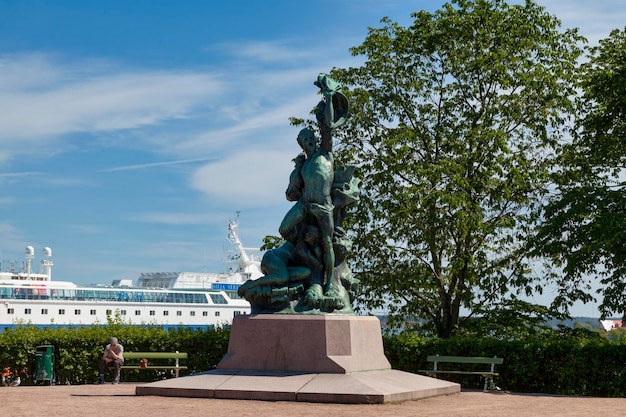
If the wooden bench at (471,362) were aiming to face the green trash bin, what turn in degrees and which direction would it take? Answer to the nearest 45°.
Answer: approximately 45° to its right

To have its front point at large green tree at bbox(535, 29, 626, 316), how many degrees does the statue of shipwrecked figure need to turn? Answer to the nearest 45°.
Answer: approximately 135° to its left

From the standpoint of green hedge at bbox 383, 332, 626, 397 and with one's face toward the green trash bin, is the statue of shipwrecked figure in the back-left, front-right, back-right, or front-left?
front-left

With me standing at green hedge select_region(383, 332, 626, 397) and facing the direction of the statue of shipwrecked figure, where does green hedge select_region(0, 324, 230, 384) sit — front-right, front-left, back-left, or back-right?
front-right

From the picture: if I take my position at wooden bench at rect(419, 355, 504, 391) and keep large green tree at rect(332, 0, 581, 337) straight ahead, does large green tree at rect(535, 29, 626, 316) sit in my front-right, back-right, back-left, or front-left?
front-right

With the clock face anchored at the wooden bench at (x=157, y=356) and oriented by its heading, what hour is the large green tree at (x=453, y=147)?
The large green tree is roughly at 8 o'clock from the wooden bench.

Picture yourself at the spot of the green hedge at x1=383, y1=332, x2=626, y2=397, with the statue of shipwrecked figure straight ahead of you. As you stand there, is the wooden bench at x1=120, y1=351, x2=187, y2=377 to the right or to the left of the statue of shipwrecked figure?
right

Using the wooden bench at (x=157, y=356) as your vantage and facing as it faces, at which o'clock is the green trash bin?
The green trash bin is roughly at 3 o'clock from the wooden bench.

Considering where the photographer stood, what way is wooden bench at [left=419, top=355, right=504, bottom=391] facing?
facing the viewer and to the left of the viewer

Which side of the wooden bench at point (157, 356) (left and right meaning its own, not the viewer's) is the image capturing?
front

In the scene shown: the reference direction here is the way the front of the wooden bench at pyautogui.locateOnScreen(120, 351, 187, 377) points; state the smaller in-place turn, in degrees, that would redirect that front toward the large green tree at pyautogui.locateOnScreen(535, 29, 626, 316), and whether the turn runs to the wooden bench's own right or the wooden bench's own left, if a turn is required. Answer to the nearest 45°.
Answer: approximately 90° to the wooden bench's own left

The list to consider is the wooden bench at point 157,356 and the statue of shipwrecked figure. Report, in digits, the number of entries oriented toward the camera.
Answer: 2

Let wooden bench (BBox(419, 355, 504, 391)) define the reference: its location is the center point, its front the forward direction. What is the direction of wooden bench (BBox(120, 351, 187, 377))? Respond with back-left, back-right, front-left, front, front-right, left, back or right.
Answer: front-right

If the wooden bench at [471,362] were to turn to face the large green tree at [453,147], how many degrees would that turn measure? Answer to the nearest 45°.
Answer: approximately 135° to its right
